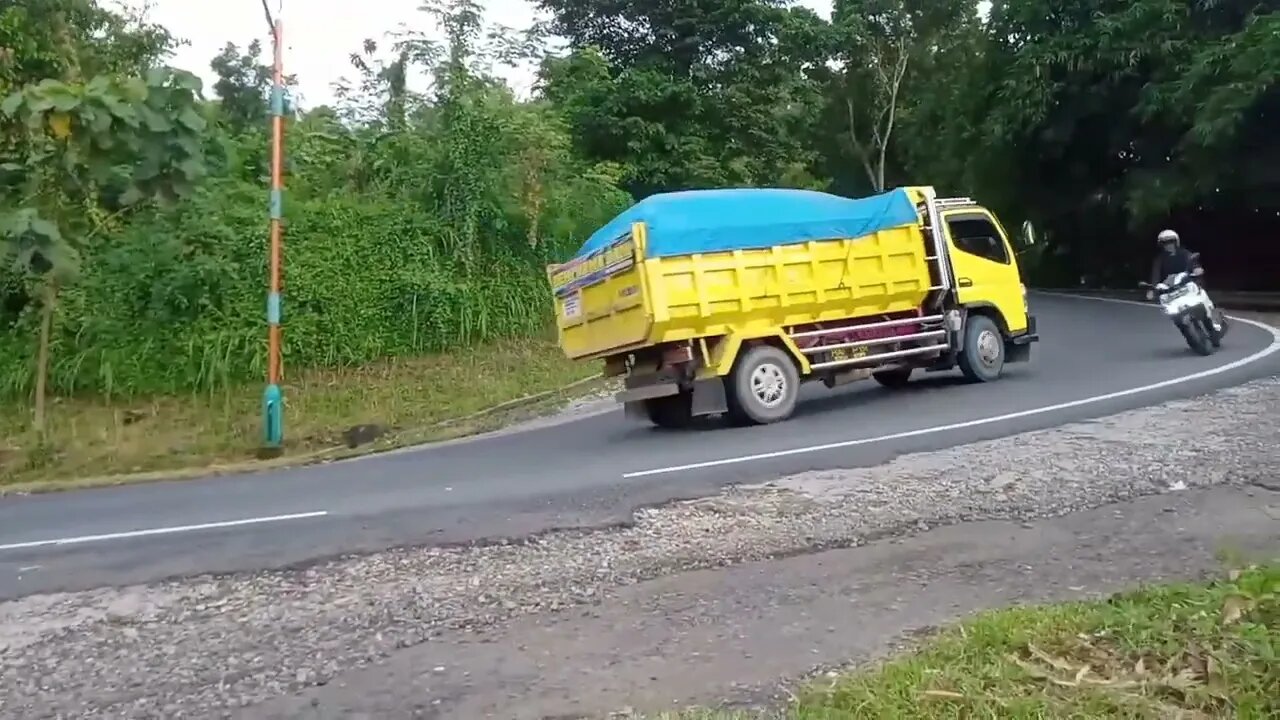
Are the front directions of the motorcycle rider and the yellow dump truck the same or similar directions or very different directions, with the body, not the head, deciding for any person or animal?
very different directions

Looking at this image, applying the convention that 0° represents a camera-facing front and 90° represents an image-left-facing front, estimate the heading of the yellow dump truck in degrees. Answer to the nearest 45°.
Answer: approximately 225°

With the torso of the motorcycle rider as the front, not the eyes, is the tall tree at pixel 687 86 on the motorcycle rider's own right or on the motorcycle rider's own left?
on the motorcycle rider's own right

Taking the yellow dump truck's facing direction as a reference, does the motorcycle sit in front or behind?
in front

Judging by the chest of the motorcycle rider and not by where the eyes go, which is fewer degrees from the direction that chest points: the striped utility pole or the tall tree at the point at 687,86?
the striped utility pole

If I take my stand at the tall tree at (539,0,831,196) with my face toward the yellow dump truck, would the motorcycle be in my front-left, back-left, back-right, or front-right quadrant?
front-left

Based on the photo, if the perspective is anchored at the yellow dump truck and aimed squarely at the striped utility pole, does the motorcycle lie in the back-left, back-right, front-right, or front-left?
back-right

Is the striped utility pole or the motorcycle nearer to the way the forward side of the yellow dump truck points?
the motorcycle

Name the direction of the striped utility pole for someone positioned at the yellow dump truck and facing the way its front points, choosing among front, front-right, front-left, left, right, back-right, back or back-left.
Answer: back-left

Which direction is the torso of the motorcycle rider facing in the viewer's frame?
toward the camera

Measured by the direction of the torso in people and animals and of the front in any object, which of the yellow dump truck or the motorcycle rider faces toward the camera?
the motorcycle rider

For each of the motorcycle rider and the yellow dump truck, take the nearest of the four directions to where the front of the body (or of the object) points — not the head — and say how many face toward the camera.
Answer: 1
